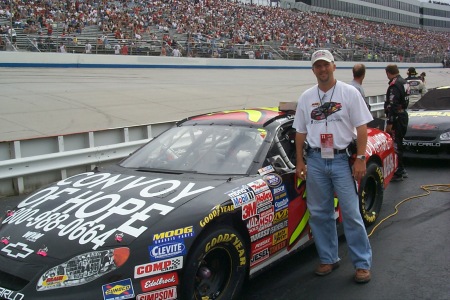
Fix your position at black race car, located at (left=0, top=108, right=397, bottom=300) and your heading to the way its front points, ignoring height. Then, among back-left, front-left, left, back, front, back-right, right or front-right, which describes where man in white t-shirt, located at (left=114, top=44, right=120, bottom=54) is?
back-right

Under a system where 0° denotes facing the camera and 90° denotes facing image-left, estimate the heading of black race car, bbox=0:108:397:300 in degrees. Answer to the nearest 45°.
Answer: approximately 45°

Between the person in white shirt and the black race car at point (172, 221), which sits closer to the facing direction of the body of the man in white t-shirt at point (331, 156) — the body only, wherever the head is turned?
the black race car

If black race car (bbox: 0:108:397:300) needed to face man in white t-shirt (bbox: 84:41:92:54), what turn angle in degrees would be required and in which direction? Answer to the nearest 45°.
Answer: approximately 135° to its right

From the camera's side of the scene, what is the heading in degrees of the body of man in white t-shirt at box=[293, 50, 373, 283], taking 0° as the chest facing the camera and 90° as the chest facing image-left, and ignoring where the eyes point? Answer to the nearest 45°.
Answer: approximately 0°

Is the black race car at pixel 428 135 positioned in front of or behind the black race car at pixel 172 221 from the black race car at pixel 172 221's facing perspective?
behind

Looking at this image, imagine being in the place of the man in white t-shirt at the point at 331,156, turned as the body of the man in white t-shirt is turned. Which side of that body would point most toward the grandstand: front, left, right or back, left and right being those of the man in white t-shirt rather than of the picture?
back
